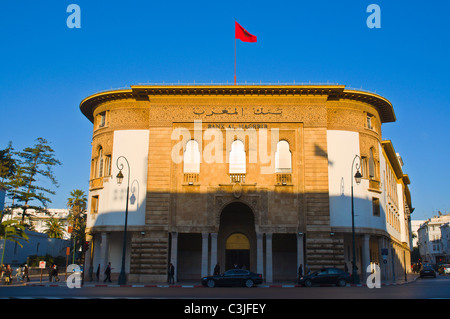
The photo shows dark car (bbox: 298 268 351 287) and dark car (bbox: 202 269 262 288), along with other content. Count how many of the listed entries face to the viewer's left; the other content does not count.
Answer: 2

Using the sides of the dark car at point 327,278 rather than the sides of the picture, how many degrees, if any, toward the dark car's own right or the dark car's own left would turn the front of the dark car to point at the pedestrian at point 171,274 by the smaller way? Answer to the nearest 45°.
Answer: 0° — it already faces them

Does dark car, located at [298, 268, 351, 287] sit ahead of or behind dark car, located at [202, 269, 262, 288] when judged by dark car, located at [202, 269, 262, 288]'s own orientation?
behind

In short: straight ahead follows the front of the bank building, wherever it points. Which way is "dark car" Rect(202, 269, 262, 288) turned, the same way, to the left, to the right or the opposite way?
to the right

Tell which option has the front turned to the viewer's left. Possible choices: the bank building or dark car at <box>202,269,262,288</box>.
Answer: the dark car

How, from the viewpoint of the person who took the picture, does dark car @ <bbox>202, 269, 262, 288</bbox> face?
facing to the left of the viewer

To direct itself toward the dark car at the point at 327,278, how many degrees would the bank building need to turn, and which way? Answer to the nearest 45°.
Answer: approximately 45° to its left
